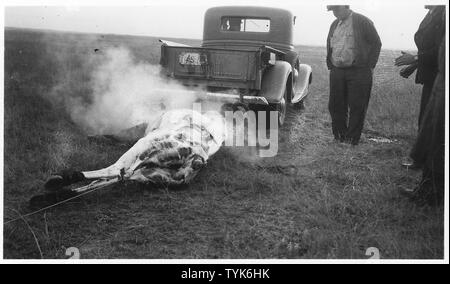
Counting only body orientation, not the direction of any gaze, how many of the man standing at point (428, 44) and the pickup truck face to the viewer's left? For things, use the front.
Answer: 1

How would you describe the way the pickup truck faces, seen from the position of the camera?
facing away from the viewer and to the right of the viewer

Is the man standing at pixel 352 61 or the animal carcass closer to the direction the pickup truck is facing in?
the man standing

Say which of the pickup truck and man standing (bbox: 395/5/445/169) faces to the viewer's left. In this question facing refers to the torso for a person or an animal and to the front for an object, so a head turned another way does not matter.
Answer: the man standing

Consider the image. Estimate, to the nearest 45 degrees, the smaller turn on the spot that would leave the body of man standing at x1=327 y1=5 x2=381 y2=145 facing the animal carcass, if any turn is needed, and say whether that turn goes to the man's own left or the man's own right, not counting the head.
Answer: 0° — they already face it

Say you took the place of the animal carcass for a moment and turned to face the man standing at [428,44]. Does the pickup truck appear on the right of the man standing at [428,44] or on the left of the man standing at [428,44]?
left

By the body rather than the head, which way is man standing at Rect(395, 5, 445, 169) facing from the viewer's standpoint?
to the viewer's left

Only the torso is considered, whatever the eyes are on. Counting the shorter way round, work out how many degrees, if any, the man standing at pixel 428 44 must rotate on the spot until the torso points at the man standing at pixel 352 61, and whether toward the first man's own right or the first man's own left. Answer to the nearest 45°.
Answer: approximately 45° to the first man's own right

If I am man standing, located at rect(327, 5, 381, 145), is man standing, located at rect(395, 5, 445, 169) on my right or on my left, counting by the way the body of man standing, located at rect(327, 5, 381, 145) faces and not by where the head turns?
on my left

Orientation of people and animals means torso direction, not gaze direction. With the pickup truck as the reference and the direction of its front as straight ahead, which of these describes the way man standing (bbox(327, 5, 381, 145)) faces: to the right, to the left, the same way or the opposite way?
the opposite way

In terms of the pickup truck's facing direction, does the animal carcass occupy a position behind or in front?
behind
